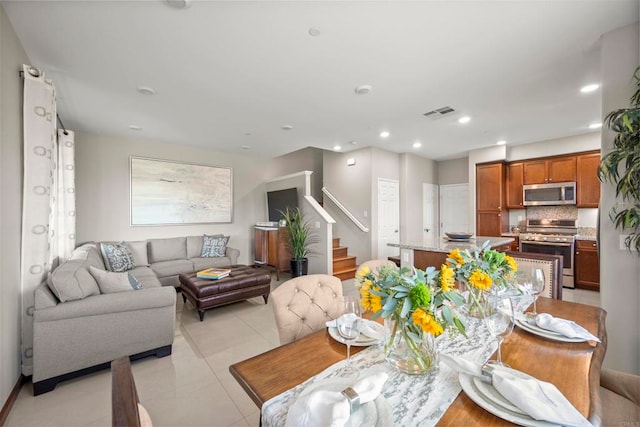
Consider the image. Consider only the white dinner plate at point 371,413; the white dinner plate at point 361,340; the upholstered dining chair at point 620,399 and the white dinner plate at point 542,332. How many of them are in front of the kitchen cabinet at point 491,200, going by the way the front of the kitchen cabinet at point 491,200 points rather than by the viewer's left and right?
4

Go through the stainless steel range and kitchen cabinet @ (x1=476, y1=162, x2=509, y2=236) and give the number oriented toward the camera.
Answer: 2

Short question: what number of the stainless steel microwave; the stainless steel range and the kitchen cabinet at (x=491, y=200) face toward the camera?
3

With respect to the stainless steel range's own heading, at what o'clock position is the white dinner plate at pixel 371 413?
The white dinner plate is roughly at 12 o'clock from the stainless steel range.

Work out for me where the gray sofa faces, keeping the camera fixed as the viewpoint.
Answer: facing the viewer and to the right of the viewer

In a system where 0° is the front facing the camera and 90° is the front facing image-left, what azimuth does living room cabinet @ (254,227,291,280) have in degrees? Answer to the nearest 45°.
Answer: approximately 45°

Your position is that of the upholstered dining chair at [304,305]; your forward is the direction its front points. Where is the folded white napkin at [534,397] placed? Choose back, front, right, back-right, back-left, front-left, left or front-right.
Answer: front

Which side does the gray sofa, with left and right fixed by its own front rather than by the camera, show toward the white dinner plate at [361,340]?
front

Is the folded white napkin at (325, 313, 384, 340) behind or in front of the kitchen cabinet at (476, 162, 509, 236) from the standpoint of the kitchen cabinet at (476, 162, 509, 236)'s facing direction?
in front

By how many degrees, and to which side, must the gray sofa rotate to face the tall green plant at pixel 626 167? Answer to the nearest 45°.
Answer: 0° — it already faces it

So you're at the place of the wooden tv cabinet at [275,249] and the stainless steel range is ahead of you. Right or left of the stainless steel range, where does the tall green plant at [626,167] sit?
right

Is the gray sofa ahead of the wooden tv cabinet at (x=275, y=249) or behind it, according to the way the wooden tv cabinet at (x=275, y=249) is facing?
ahead

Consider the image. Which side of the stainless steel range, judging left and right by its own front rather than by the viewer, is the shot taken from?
front

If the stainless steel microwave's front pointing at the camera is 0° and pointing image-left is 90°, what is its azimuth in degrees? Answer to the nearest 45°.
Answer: approximately 0°
